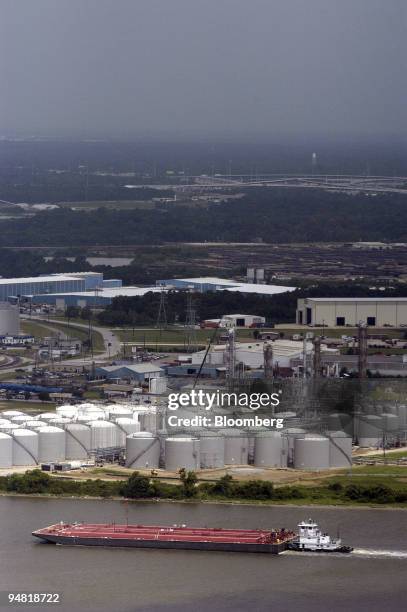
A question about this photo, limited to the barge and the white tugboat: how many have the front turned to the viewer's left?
2

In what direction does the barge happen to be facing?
to the viewer's left

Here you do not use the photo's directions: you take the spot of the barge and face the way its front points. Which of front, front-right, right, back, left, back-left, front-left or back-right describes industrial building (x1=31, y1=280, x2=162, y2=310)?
right

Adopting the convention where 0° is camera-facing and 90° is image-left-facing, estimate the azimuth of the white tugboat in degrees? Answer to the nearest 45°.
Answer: approximately 90°

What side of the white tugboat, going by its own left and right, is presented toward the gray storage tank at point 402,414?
right

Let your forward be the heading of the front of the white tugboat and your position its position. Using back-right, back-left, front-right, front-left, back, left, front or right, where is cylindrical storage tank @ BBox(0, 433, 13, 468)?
front-right

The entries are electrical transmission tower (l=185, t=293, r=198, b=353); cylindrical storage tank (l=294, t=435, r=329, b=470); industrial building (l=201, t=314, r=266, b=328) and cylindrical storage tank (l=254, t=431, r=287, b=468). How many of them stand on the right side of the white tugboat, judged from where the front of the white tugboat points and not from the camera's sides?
4

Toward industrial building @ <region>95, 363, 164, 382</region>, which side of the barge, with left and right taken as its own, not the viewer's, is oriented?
right

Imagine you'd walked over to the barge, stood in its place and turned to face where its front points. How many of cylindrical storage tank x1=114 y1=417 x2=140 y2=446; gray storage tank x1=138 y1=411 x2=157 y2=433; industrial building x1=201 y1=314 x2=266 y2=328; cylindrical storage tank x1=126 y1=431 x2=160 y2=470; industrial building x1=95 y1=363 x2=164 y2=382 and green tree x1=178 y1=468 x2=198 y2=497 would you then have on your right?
6

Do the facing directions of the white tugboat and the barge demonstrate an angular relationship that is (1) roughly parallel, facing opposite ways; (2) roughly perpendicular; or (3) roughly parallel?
roughly parallel

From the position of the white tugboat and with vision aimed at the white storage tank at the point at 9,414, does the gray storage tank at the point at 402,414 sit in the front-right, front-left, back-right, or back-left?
front-right

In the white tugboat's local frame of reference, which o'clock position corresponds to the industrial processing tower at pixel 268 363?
The industrial processing tower is roughly at 3 o'clock from the white tugboat.

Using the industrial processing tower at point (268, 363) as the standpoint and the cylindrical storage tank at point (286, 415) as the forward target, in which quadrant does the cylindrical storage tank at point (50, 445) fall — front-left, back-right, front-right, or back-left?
front-right

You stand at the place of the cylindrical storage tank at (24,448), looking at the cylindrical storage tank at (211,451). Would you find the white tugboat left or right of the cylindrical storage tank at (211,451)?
right
